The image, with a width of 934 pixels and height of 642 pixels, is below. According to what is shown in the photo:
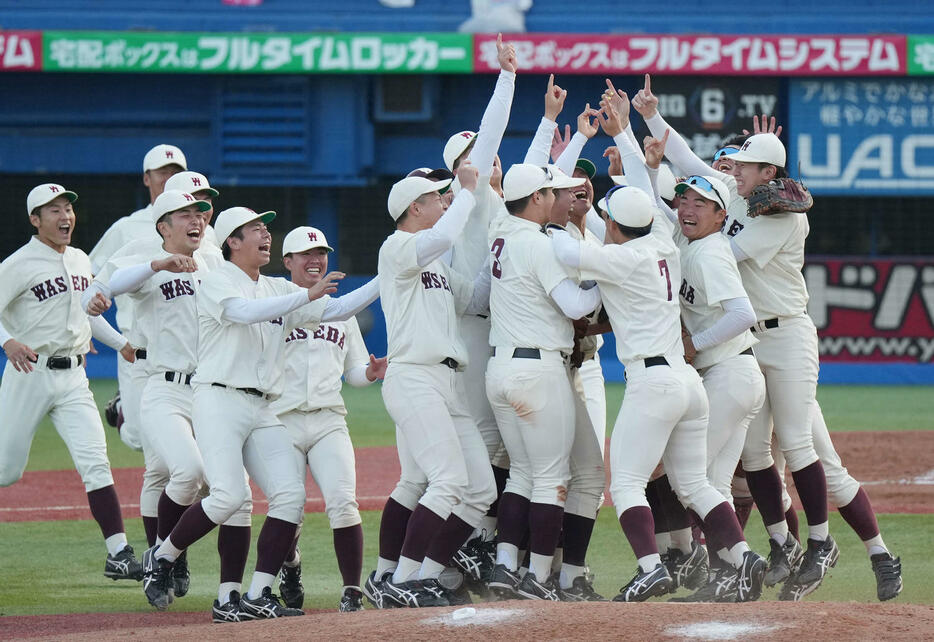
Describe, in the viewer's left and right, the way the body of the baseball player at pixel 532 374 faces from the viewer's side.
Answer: facing away from the viewer and to the right of the viewer

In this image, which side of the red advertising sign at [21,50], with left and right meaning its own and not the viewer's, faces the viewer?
front

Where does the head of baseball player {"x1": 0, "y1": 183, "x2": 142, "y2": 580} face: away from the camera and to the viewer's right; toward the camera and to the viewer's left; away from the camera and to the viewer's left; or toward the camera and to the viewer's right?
toward the camera and to the viewer's right

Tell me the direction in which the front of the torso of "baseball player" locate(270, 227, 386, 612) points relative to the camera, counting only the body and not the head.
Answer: toward the camera

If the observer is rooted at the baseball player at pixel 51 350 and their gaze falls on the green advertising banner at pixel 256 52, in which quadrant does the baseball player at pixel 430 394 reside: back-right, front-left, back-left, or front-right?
back-right

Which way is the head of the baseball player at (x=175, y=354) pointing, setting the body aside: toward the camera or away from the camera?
toward the camera

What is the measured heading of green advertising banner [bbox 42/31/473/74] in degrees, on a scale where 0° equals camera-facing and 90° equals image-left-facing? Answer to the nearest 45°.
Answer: approximately 0°

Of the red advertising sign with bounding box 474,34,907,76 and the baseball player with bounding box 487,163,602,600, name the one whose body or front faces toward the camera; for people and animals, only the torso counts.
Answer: the red advertising sign

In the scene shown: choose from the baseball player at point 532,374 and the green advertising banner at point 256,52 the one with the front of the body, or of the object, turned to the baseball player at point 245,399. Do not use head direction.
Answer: the green advertising banner

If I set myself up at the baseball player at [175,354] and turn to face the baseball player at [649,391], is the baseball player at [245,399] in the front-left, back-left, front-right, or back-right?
front-right

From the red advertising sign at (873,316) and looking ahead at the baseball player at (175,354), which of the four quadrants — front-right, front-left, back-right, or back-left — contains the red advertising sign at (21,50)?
front-right

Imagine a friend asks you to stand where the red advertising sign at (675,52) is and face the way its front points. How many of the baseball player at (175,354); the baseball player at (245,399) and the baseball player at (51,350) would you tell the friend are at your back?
0

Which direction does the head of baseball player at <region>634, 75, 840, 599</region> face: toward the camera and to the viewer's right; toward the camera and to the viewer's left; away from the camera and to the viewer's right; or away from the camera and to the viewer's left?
toward the camera and to the viewer's left

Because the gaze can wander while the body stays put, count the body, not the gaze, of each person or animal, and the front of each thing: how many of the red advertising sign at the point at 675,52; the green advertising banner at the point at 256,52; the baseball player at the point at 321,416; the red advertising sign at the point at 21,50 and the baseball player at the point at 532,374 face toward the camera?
4

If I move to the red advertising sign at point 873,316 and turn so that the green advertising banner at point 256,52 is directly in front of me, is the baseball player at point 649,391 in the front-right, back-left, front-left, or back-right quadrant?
front-left
